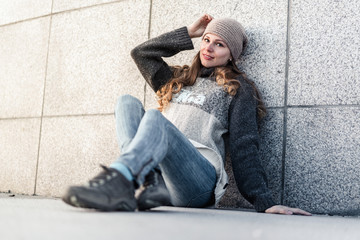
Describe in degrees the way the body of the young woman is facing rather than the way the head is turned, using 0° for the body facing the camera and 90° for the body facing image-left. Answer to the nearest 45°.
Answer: approximately 45°
